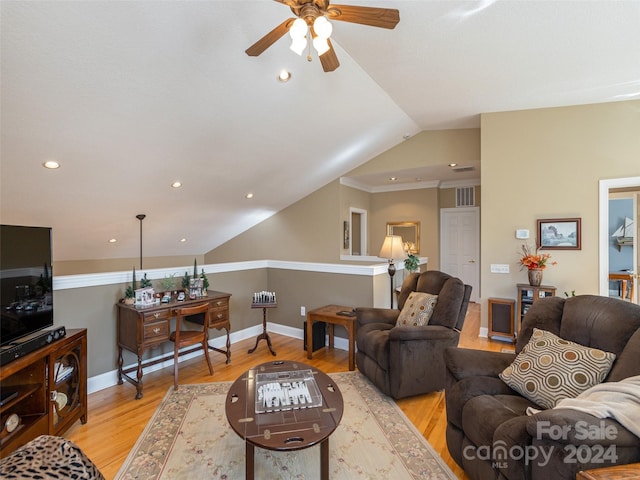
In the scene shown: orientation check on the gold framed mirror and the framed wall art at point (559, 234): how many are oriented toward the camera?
2

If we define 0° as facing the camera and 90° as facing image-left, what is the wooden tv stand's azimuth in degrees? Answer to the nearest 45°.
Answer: approximately 315°

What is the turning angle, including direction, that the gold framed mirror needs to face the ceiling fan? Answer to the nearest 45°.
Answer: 0° — it already faces it

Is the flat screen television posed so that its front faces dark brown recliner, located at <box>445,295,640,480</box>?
yes

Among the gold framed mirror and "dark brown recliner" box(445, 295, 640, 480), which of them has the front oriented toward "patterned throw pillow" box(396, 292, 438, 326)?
the gold framed mirror

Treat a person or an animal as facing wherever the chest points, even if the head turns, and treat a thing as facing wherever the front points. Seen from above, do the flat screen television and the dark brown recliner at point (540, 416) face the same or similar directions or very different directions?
very different directions
